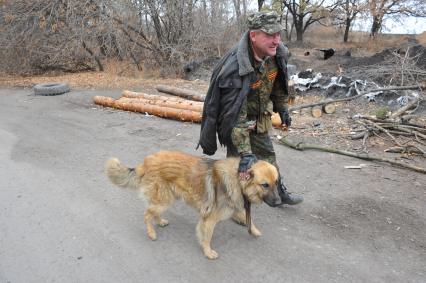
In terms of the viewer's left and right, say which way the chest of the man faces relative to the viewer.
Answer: facing the viewer and to the right of the viewer

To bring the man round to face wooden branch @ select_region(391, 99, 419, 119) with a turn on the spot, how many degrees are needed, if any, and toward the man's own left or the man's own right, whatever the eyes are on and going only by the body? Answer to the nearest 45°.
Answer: approximately 90° to the man's own left

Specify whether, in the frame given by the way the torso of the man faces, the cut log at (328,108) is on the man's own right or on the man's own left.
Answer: on the man's own left

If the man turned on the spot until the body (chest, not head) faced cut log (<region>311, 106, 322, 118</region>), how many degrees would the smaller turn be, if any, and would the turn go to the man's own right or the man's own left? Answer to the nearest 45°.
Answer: approximately 135° to the man's own left

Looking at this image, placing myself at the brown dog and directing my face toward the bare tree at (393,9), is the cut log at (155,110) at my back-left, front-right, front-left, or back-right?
front-left

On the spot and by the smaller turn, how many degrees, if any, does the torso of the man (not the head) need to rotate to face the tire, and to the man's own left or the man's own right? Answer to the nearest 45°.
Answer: approximately 180°

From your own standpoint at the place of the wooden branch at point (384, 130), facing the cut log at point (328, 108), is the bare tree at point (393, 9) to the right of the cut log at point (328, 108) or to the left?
right

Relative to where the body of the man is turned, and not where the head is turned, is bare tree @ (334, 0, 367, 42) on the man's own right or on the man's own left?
on the man's own left

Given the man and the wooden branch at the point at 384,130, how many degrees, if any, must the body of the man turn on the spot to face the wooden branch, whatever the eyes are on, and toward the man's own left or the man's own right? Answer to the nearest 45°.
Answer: approximately 90° to the man's own left

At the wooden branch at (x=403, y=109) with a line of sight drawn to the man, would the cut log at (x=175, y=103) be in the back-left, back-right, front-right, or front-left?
front-right

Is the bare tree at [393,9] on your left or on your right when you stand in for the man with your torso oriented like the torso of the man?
on your left
